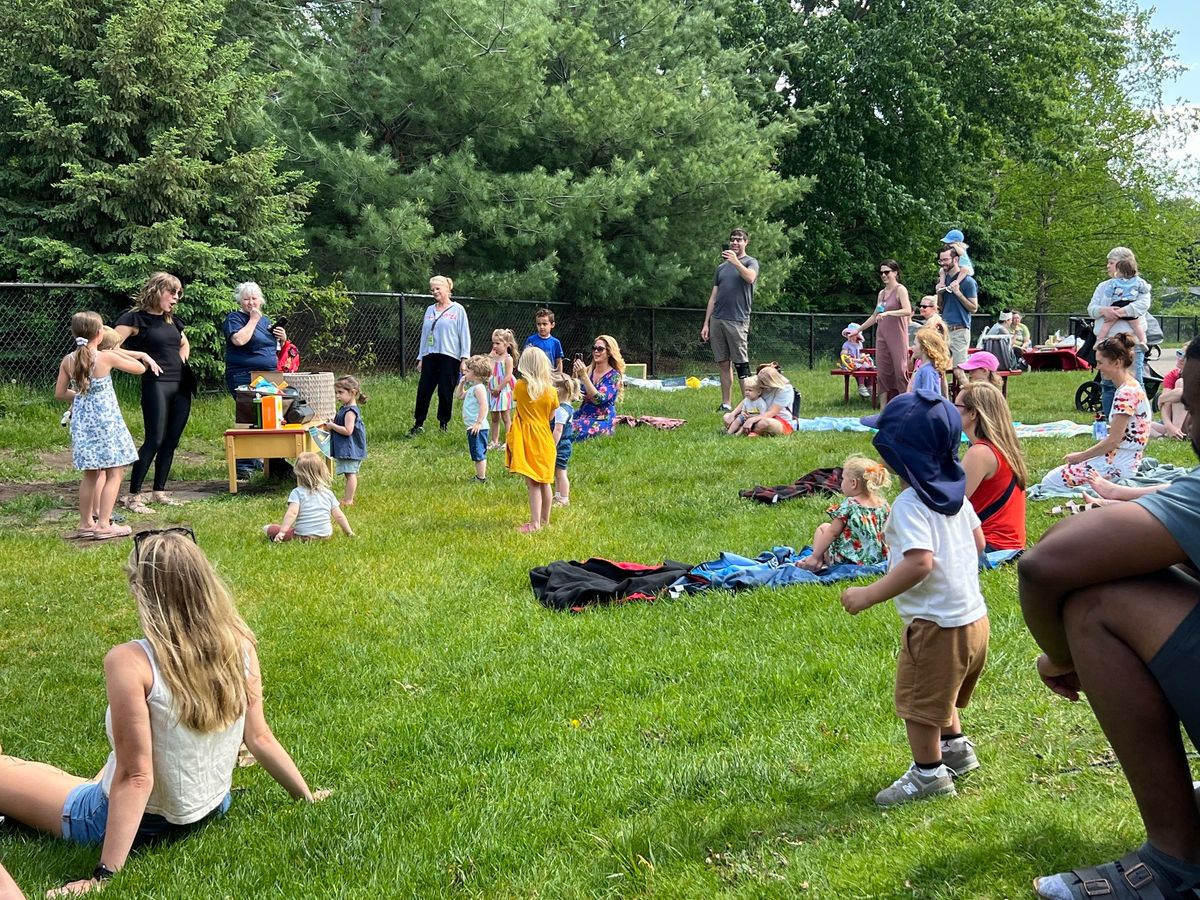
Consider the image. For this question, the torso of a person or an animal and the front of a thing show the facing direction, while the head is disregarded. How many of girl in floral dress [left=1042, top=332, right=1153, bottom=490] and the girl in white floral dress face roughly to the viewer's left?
1

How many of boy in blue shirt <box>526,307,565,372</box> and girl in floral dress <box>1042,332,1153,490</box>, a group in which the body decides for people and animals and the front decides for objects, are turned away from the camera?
0

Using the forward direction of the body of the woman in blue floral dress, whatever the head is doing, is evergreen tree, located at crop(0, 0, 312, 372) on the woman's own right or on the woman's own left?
on the woman's own right

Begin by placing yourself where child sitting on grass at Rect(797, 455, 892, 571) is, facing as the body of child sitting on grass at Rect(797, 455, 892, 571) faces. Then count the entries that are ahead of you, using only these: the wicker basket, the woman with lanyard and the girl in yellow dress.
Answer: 3

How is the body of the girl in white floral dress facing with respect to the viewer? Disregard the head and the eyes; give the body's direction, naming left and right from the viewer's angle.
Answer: facing away from the viewer and to the right of the viewer

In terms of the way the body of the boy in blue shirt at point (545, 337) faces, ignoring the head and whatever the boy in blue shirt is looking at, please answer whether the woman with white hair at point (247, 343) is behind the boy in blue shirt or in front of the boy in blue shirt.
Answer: in front

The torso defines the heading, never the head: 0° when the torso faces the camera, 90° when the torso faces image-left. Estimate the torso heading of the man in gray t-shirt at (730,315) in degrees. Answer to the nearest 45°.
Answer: approximately 45°

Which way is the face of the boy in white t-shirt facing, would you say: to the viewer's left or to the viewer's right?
to the viewer's left

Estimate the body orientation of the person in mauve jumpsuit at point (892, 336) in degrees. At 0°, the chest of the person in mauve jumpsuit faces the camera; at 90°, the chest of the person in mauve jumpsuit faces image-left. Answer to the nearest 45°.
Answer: approximately 45°

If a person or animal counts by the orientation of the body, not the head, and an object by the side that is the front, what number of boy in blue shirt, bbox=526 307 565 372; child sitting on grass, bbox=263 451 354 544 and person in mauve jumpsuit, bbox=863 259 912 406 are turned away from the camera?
1

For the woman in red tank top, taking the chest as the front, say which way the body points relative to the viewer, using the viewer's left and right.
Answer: facing away from the viewer and to the left of the viewer

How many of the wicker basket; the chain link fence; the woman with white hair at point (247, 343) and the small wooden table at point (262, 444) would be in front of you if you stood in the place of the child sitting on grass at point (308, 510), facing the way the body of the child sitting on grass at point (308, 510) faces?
4

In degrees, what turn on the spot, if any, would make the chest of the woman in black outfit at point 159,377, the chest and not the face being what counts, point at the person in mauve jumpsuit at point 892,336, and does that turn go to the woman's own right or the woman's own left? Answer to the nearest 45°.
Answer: approximately 45° to the woman's own left
